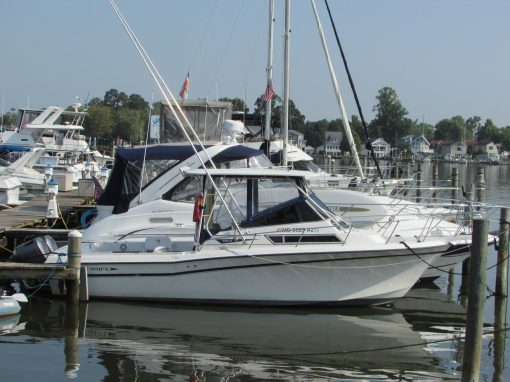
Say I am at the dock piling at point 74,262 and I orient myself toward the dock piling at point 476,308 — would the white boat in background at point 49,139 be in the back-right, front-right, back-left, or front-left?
back-left

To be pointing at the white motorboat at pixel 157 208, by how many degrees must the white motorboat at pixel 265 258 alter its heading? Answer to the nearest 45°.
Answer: approximately 135° to its left

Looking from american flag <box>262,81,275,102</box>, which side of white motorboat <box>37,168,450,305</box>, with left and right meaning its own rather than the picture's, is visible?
left

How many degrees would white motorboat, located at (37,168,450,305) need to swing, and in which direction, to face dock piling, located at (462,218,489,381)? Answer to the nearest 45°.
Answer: approximately 45° to its right

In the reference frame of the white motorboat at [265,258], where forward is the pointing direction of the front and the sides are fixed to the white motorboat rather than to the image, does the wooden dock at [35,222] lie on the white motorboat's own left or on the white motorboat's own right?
on the white motorboat's own left

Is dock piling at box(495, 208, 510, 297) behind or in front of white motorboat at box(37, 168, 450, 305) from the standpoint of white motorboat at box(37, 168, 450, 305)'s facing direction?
in front

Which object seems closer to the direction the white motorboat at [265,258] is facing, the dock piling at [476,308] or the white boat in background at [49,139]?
the dock piling

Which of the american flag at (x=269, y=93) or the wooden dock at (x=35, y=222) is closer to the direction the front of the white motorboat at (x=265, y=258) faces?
the american flag

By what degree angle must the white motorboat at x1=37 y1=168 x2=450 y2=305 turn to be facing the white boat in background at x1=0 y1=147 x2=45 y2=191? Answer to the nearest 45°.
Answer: approximately 135° to its left

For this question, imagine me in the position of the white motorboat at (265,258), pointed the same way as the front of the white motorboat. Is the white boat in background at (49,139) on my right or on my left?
on my left

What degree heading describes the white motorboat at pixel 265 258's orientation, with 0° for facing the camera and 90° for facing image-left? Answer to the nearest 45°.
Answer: approximately 270°

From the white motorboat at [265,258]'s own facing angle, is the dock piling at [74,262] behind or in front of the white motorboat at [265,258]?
behind
